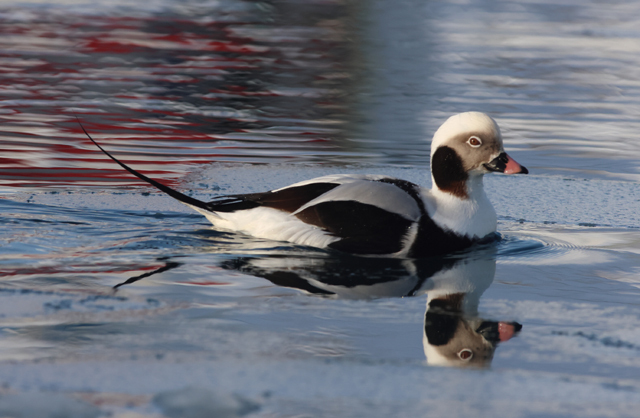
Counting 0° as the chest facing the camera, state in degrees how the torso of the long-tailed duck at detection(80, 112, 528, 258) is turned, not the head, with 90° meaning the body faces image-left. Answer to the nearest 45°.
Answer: approximately 270°
